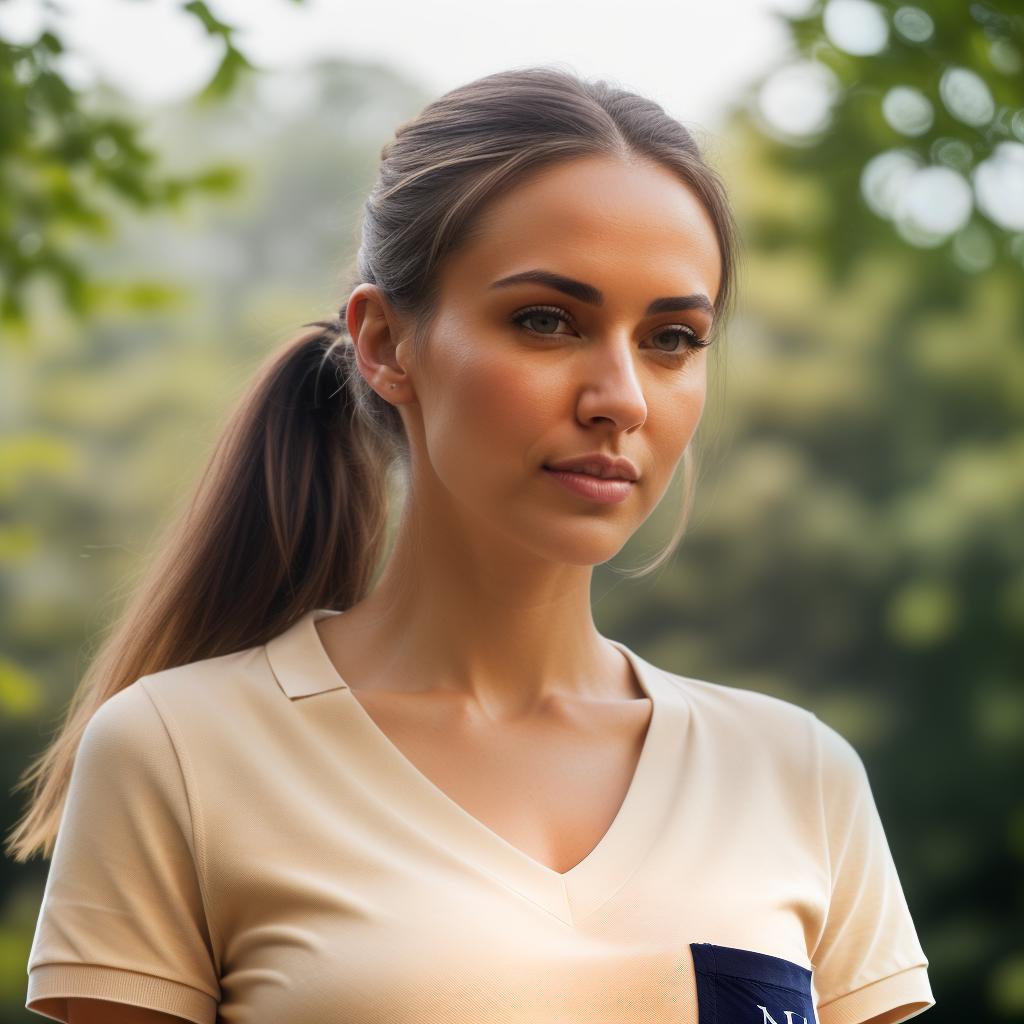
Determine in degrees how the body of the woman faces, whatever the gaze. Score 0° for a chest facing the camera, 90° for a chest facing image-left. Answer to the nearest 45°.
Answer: approximately 315°
